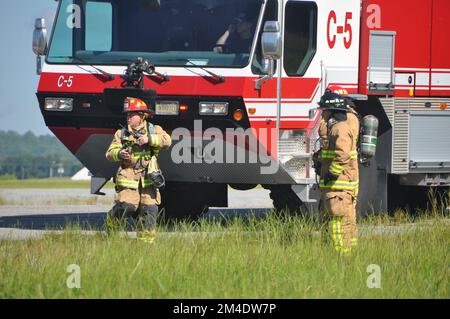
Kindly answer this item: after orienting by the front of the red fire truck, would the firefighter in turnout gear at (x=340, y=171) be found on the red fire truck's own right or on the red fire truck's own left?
on the red fire truck's own left

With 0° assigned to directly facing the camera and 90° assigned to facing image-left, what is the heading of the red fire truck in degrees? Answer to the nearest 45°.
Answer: approximately 45°

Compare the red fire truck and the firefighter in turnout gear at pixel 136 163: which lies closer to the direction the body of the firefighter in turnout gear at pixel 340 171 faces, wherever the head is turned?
the firefighter in turnout gear

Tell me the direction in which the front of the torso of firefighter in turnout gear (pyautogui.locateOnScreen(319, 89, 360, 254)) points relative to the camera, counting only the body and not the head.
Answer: to the viewer's left

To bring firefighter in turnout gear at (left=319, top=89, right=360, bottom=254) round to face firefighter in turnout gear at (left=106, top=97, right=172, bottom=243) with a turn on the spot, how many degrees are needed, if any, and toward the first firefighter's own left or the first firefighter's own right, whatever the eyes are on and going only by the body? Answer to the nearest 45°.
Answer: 0° — they already face them
